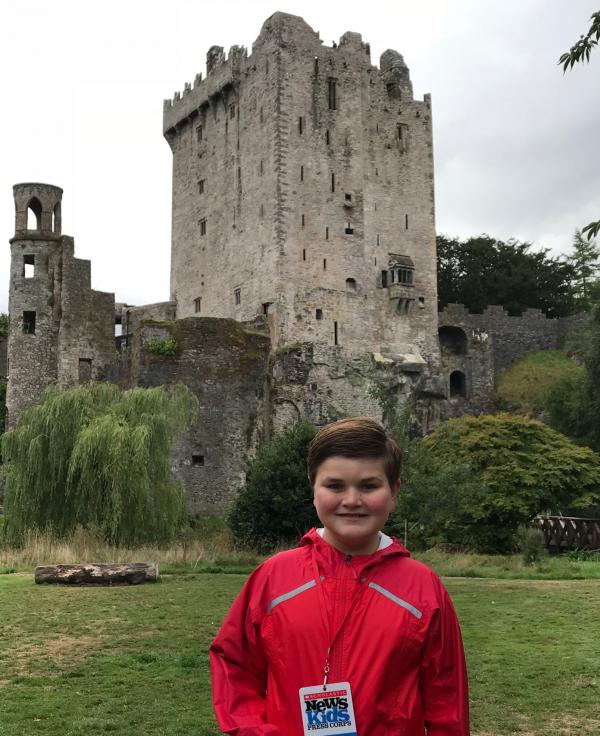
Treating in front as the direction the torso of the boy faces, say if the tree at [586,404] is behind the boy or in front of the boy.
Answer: behind

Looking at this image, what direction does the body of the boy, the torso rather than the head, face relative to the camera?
toward the camera

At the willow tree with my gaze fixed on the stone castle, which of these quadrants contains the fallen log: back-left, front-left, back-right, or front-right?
back-right

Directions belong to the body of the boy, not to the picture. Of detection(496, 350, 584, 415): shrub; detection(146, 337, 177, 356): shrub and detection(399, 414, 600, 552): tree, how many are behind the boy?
3

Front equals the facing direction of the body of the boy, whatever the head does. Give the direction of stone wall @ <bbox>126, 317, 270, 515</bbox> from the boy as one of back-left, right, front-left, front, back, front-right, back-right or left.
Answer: back

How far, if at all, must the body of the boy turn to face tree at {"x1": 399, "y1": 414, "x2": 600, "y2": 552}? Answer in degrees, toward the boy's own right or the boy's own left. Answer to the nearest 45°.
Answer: approximately 180°

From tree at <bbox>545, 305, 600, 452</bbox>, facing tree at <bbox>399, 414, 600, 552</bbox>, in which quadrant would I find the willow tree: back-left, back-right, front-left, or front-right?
front-right

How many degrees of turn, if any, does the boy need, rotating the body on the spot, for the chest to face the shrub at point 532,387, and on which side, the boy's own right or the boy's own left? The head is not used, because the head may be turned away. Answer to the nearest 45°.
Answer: approximately 180°
